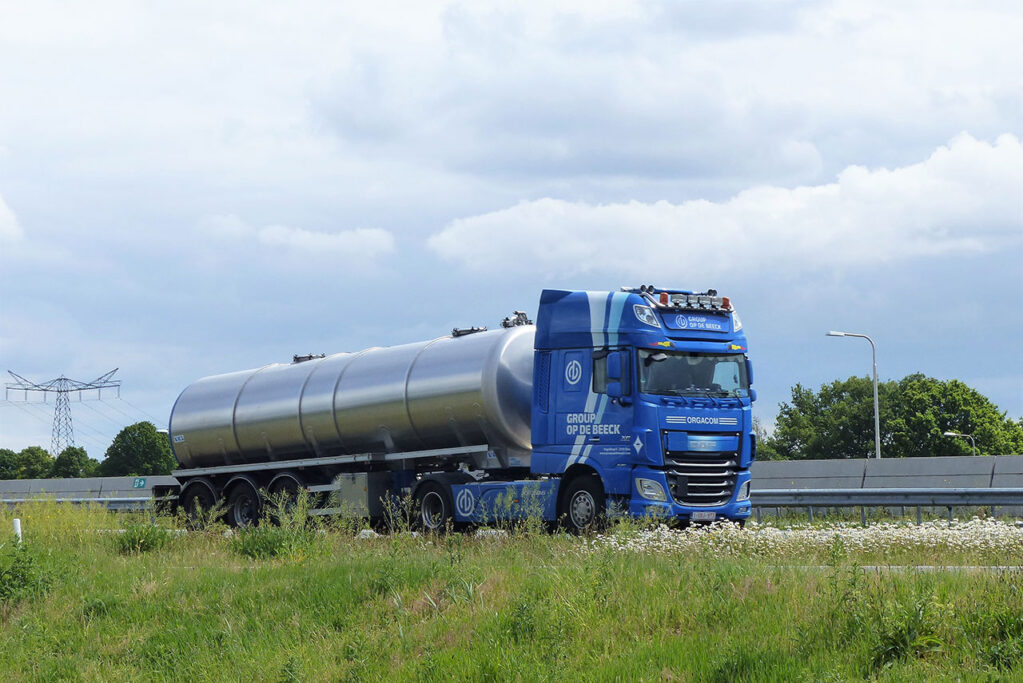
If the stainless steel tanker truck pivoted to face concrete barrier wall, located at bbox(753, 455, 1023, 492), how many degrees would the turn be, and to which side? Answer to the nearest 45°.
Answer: approximately 90° to its left

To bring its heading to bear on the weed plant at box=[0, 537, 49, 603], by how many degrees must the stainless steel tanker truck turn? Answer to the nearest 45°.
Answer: approximately 90° to its right

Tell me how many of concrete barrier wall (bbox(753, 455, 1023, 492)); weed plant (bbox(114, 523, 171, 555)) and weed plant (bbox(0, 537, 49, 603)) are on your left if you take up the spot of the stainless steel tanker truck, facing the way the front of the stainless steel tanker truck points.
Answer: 1

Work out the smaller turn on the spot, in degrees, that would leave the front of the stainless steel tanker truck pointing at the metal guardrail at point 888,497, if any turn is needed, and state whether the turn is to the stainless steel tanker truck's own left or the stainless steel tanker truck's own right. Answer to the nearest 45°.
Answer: approximately 45° to the stainless steel tanker truck's own left

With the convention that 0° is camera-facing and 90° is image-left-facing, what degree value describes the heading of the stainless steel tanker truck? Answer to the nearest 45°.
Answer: approximately 315°

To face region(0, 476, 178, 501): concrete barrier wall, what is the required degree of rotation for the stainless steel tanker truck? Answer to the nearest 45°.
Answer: approximately 180°

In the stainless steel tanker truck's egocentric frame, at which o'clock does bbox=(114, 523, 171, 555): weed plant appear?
The weed plant is roughly at 4 o'clock from the stainless steel tanker truck.
